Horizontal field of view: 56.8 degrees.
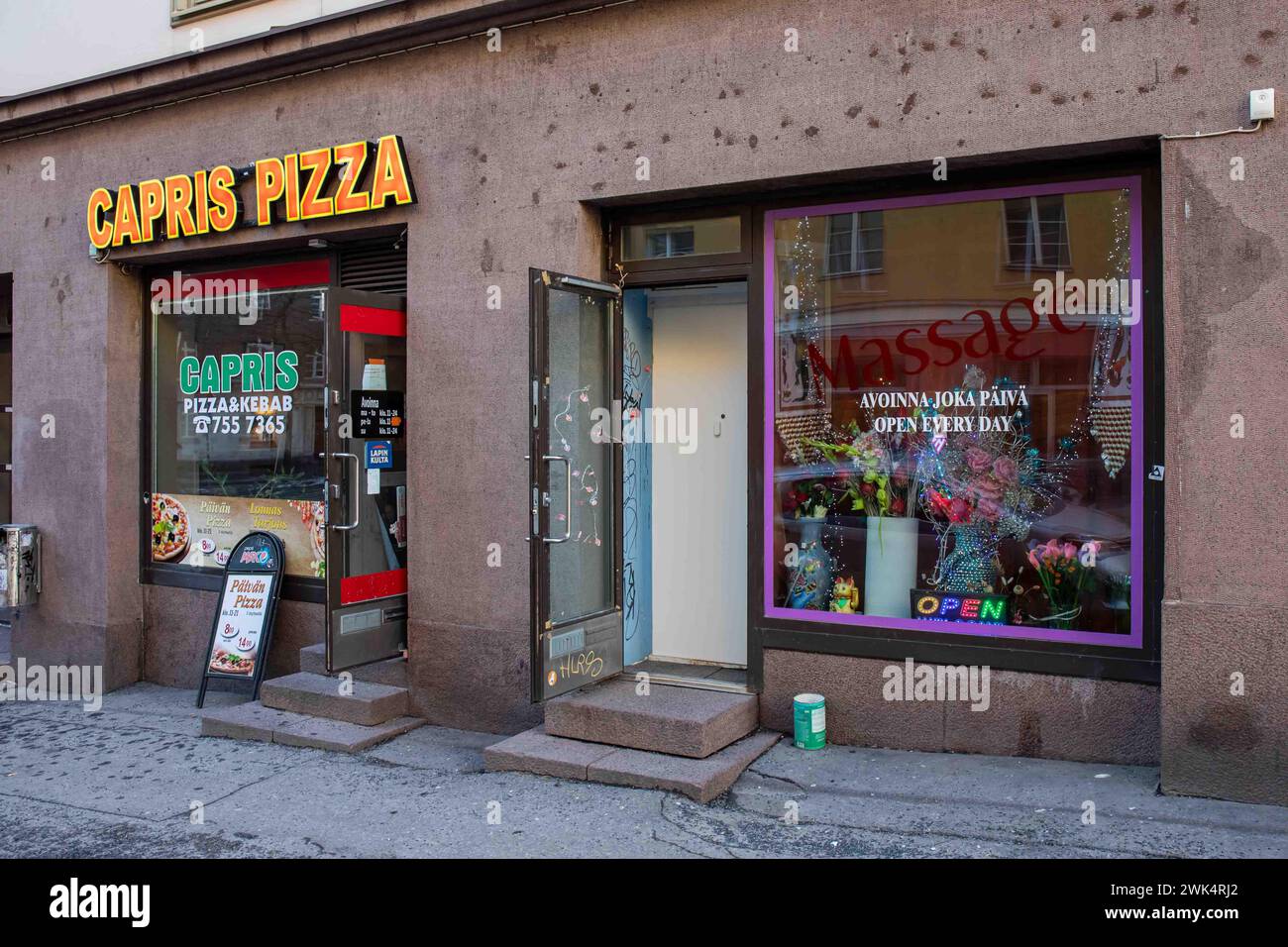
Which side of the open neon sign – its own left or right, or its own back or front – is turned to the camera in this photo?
front

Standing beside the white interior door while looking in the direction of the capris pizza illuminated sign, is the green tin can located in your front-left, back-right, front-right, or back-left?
back-left

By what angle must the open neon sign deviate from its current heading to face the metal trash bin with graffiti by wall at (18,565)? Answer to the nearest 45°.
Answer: approximately 90° to its right

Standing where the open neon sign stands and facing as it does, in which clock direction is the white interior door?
The white interior door is roughly at 4 o'clock from the open neon sign.

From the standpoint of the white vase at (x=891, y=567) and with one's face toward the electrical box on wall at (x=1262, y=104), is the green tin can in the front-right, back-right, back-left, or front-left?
back-right

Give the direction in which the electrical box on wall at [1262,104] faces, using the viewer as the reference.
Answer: facing the viewer

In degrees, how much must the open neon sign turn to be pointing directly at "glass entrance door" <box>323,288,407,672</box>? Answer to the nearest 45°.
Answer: approximately 90° to its right

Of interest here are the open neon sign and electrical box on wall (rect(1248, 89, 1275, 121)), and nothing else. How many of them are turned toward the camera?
2

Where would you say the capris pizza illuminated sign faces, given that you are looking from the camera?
facing the viewer and to the left of the viewer

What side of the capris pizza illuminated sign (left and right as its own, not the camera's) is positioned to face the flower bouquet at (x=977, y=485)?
left
